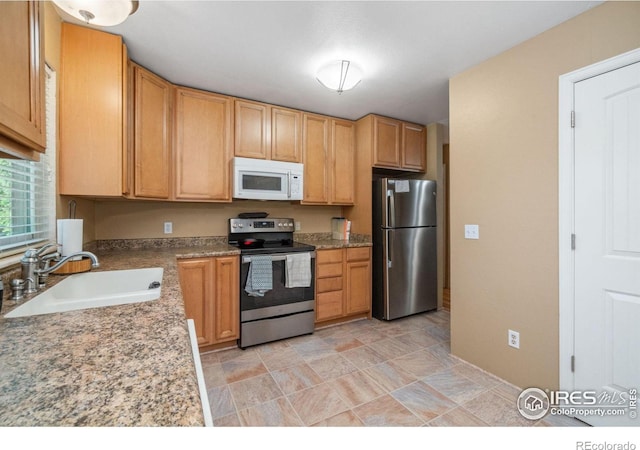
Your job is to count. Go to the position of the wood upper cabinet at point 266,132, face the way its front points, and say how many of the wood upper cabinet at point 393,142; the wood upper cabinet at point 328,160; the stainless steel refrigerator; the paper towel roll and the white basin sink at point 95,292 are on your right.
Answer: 2

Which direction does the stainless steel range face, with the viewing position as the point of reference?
facing the viewer and to the right of the viewer

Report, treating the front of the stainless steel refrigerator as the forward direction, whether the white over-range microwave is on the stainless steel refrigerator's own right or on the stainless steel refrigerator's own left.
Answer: on the stainless steel refrigerator's own right

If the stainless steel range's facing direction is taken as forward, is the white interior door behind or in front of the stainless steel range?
in front

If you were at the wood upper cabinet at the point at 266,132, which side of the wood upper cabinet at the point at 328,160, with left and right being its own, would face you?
right

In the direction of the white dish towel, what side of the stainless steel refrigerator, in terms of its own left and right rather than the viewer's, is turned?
right

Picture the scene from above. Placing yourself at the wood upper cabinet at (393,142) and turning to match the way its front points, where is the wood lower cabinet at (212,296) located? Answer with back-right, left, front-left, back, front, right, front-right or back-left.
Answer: right

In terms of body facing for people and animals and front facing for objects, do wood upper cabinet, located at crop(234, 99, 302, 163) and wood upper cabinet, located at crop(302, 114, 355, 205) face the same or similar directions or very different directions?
same or similar directions

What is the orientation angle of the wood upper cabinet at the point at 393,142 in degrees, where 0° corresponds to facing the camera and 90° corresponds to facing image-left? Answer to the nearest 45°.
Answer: approximately 315°

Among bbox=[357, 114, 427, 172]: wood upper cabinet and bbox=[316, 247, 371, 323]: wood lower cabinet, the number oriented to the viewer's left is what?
0

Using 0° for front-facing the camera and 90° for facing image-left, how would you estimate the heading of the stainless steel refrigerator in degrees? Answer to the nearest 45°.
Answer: approximately 315°
